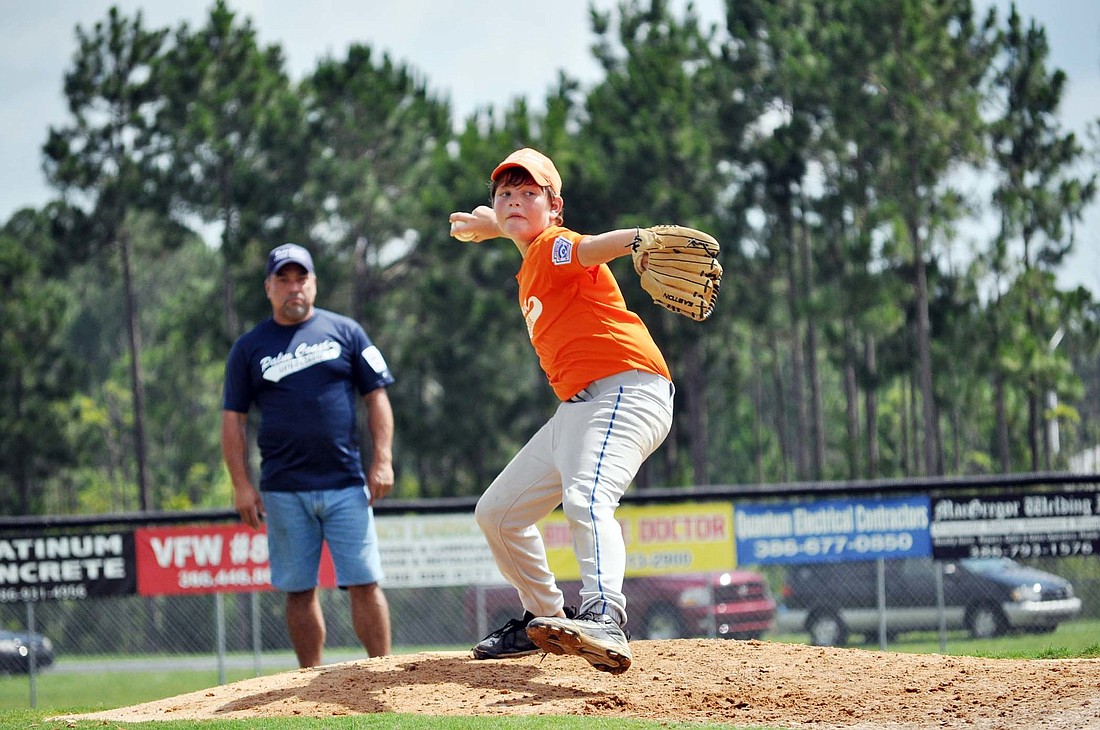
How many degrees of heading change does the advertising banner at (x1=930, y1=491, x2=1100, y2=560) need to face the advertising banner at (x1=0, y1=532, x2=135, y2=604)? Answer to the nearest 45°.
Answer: approximately 90° to its right

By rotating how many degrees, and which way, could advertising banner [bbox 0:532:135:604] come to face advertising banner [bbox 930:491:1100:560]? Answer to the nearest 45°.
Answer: approximately 90° to its left

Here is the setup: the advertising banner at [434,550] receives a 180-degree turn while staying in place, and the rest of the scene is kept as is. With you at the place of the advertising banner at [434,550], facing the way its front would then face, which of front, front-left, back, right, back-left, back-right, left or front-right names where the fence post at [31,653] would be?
left

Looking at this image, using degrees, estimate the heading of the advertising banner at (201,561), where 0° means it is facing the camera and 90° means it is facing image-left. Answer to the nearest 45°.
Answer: approximately 0°

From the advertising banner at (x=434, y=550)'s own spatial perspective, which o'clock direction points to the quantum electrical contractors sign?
The quantum electrical contractors sign is roughly at 9 o'clock from the advertising banner.

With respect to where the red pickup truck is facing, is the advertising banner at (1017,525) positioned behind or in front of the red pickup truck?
in front

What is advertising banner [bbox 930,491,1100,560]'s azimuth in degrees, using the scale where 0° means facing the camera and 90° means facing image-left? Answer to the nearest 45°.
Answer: approximately 0°
